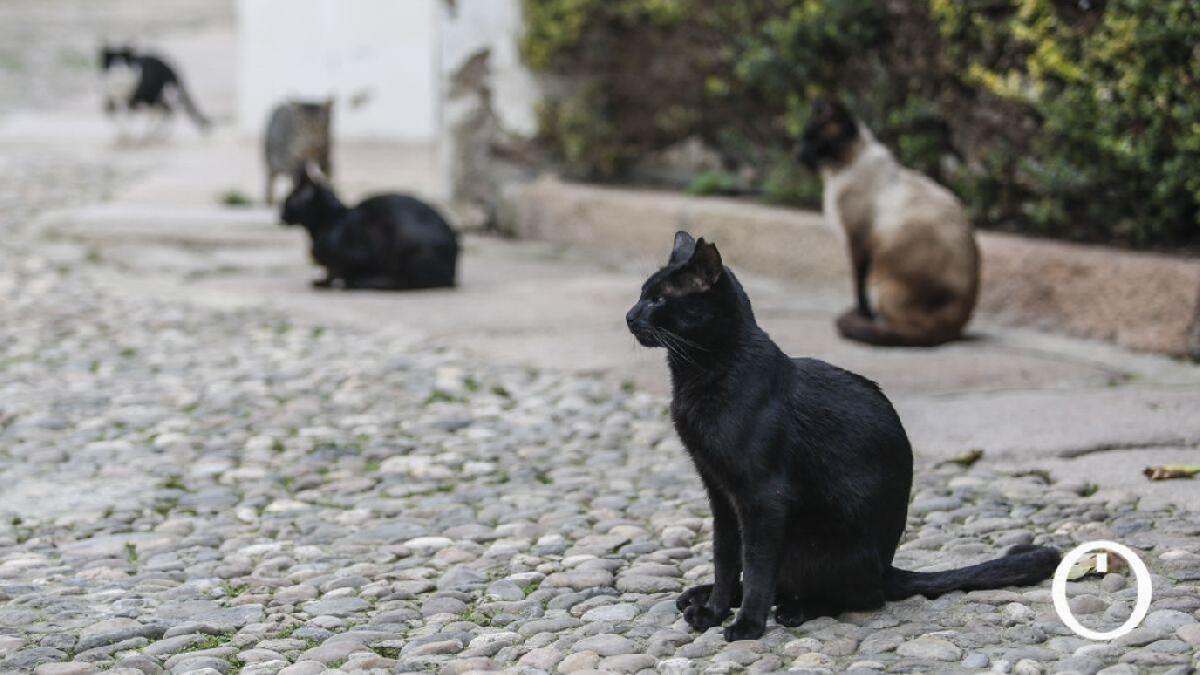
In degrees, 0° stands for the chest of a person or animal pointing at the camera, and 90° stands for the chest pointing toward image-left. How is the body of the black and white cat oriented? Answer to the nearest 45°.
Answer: approximately 45°

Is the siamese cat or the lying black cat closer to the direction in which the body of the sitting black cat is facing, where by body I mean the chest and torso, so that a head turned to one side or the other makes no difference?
the lying black cat

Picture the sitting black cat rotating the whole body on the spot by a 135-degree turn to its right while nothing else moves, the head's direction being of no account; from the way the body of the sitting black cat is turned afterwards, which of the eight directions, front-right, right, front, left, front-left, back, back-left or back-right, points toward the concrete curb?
front-left

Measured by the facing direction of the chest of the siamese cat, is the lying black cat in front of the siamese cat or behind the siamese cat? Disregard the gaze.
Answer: in front

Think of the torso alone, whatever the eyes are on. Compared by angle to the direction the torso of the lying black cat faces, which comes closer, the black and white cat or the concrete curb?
the black and white cat

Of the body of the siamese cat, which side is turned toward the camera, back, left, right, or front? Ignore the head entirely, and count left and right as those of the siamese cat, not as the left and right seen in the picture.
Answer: left

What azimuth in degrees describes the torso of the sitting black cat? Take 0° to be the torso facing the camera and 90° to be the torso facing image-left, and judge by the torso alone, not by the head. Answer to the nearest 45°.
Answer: approximately 90°

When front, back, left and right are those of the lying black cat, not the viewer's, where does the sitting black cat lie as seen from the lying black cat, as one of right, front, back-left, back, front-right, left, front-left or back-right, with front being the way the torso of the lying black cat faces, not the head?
left

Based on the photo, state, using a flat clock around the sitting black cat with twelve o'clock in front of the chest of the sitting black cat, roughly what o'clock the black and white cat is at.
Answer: The black and white cat is roughly at 2 o'clock from the sitting black cat.

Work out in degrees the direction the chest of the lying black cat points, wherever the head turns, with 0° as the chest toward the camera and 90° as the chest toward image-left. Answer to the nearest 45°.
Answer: approximately 90°
